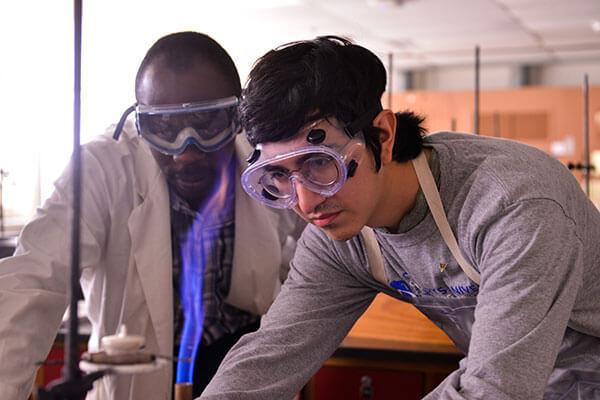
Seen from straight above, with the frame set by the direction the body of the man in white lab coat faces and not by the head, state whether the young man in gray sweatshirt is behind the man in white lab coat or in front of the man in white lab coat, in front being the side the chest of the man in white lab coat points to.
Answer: in front

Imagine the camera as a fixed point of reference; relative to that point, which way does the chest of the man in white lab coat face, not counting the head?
toward the camera

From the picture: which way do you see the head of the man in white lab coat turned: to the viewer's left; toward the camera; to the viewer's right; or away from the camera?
toward the camera

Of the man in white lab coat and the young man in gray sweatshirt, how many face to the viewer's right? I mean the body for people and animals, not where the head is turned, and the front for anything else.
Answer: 0

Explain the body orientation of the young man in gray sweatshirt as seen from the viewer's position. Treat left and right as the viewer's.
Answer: facing the viewer and to the left of the viewer

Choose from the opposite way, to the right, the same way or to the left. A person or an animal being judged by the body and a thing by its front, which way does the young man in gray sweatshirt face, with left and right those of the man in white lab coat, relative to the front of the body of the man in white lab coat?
to the right

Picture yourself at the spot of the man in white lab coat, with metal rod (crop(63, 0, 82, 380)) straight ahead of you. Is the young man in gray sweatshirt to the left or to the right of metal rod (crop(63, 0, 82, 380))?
left

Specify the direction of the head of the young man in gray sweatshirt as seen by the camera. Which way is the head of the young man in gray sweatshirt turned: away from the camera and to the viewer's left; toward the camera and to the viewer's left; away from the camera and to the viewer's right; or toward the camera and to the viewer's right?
toward the camera and to the viewer's left

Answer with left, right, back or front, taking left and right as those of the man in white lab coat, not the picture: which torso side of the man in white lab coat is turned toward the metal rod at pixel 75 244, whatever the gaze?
front

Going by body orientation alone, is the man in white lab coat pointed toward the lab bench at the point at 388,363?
no
